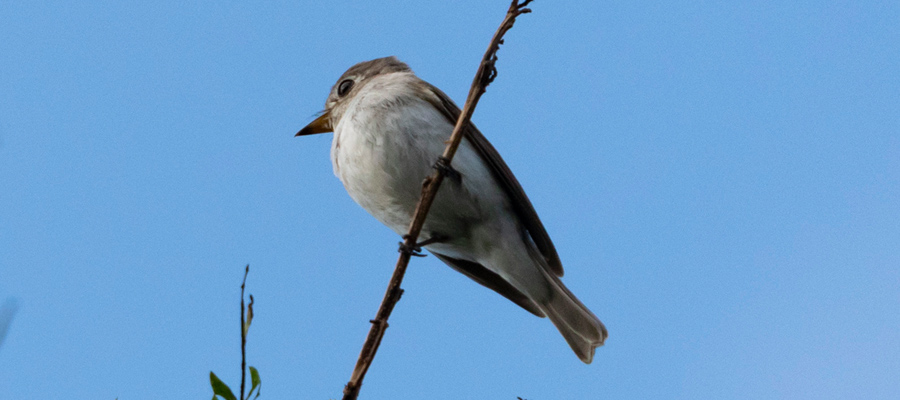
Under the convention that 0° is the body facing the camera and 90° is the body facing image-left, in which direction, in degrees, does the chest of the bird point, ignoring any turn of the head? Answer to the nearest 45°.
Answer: approximately 45°
